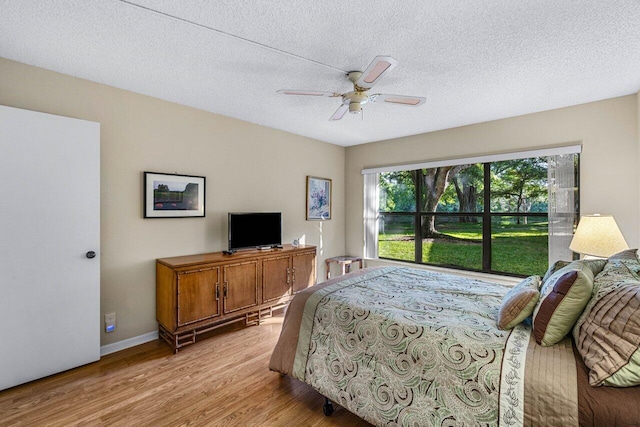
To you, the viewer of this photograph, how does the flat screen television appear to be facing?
facing the viewer and to the right of the viewer

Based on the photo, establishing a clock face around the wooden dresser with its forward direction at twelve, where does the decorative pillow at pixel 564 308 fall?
The decorative pillow is roughly at 12 o'clock from the wooden dresser.

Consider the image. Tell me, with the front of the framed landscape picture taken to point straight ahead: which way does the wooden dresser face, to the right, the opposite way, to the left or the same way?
the same way

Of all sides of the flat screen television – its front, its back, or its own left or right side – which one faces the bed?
front

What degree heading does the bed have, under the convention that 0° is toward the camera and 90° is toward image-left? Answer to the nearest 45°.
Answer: approximately 135°

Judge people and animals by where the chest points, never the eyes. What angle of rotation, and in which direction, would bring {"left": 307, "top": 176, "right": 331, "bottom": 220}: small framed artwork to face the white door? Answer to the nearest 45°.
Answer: approximately 90° to its right

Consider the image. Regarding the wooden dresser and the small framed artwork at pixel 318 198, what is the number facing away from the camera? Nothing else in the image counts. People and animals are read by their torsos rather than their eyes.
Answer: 0

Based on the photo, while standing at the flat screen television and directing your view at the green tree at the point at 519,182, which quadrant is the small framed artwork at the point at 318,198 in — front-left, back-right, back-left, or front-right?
front-left

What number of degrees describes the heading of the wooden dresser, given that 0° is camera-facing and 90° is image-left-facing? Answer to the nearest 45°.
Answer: approximately 315°

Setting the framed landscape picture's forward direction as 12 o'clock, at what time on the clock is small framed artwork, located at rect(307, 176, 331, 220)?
The small framed artwork is roughly at 10 o'clock from the framed landscape picture.

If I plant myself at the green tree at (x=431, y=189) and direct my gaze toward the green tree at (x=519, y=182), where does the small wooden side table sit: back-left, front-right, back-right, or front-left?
back-right

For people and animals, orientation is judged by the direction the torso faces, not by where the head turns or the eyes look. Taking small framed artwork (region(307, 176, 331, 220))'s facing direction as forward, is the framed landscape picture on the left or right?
on its right

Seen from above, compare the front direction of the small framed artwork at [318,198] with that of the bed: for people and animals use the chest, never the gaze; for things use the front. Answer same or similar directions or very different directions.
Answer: very different directions

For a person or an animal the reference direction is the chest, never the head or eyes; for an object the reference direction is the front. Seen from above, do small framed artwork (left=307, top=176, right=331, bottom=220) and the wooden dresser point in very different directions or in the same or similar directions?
same or similar directions

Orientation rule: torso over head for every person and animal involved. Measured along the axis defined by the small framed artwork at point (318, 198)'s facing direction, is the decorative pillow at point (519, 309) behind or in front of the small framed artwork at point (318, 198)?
in front

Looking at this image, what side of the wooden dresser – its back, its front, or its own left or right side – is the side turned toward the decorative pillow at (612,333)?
front

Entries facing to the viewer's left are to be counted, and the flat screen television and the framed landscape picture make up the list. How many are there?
0

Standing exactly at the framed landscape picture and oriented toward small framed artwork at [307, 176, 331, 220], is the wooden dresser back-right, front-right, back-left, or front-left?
front-right

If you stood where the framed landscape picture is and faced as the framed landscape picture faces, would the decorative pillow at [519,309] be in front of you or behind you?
in front

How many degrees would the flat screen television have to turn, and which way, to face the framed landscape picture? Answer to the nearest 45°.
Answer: approximately 135° to its right
